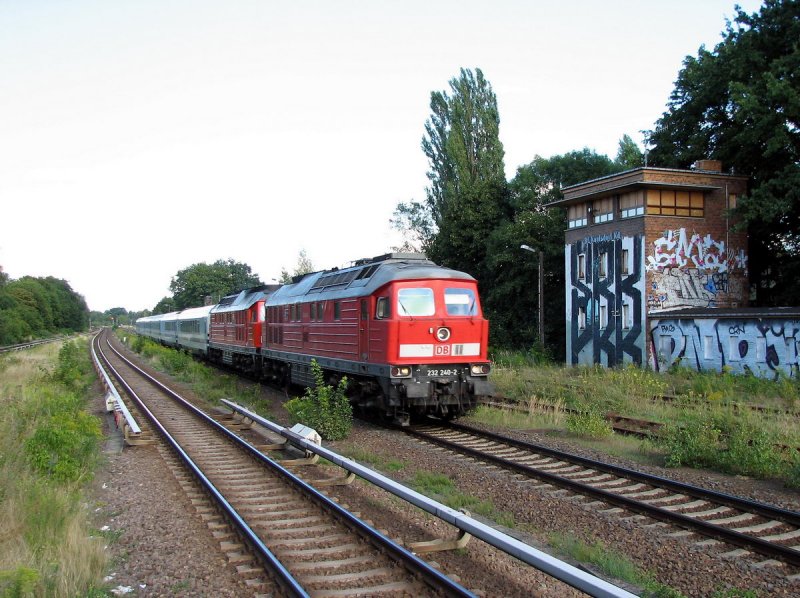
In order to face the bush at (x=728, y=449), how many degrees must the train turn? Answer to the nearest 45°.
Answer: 0° — it already faces it

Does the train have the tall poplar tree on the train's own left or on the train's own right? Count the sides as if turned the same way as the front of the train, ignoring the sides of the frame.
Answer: on the train's own left

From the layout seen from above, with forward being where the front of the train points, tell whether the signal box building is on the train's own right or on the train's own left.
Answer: on the train's own left

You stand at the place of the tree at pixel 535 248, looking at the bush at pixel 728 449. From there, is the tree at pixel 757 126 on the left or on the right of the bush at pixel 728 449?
left

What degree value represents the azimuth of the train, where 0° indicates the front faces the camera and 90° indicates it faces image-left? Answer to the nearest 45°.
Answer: approximately 315°
